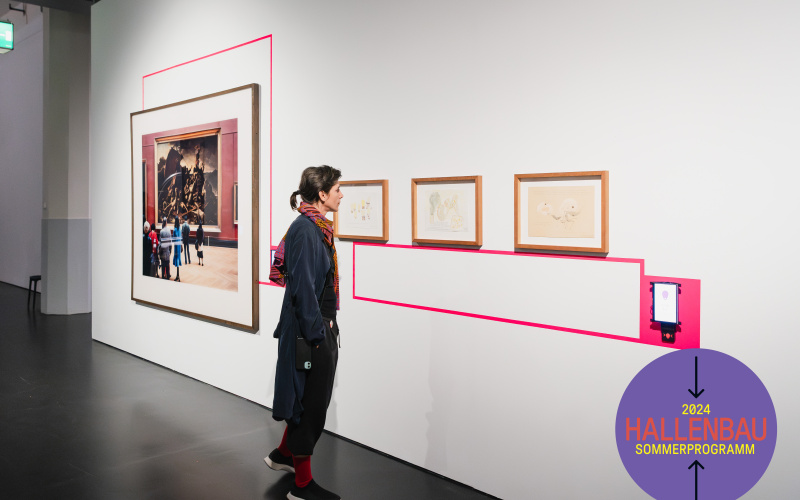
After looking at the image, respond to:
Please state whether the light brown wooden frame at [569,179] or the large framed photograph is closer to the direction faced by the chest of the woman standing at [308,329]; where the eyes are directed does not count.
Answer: the light brown wooden frame

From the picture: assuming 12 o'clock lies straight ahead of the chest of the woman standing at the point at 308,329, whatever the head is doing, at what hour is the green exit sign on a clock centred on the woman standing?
The green exit sign is roughly at 8 o'clock from the woman standing.

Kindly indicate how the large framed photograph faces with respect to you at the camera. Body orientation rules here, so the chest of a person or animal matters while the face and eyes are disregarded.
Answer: facing the viewer and to the left of the viewer

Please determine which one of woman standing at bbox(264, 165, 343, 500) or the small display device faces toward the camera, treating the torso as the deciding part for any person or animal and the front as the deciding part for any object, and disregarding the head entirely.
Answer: the small display device

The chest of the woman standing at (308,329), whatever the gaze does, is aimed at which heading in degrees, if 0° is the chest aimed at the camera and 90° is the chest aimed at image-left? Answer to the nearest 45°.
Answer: approximately 270°

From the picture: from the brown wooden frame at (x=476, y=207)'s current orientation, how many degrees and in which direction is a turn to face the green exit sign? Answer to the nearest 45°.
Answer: approximately 90° to its right

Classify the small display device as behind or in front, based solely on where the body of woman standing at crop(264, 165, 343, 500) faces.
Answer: in front

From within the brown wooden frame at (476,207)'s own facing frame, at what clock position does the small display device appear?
The small display device is roughly at 9 o'clock from the brown wooden frame.

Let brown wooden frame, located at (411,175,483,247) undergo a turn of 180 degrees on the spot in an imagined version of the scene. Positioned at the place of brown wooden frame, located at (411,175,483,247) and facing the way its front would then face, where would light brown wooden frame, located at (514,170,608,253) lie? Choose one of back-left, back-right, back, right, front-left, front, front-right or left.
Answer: right

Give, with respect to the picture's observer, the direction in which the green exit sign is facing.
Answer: facing the viewer and to the right of the viewer

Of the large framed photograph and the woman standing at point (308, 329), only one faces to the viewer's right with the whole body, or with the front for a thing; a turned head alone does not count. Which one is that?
the woman standing

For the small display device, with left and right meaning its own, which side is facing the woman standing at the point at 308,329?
right

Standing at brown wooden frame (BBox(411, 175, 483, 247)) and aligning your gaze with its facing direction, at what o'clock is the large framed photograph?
The large framed photograph is roughly at 3 o'clock from the brown wooden frame.

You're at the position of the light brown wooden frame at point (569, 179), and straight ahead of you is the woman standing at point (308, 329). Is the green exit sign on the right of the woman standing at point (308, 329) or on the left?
right

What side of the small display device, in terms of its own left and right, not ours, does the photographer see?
front

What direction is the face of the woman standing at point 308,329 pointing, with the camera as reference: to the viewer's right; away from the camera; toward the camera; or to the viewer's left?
to the viewer's right
